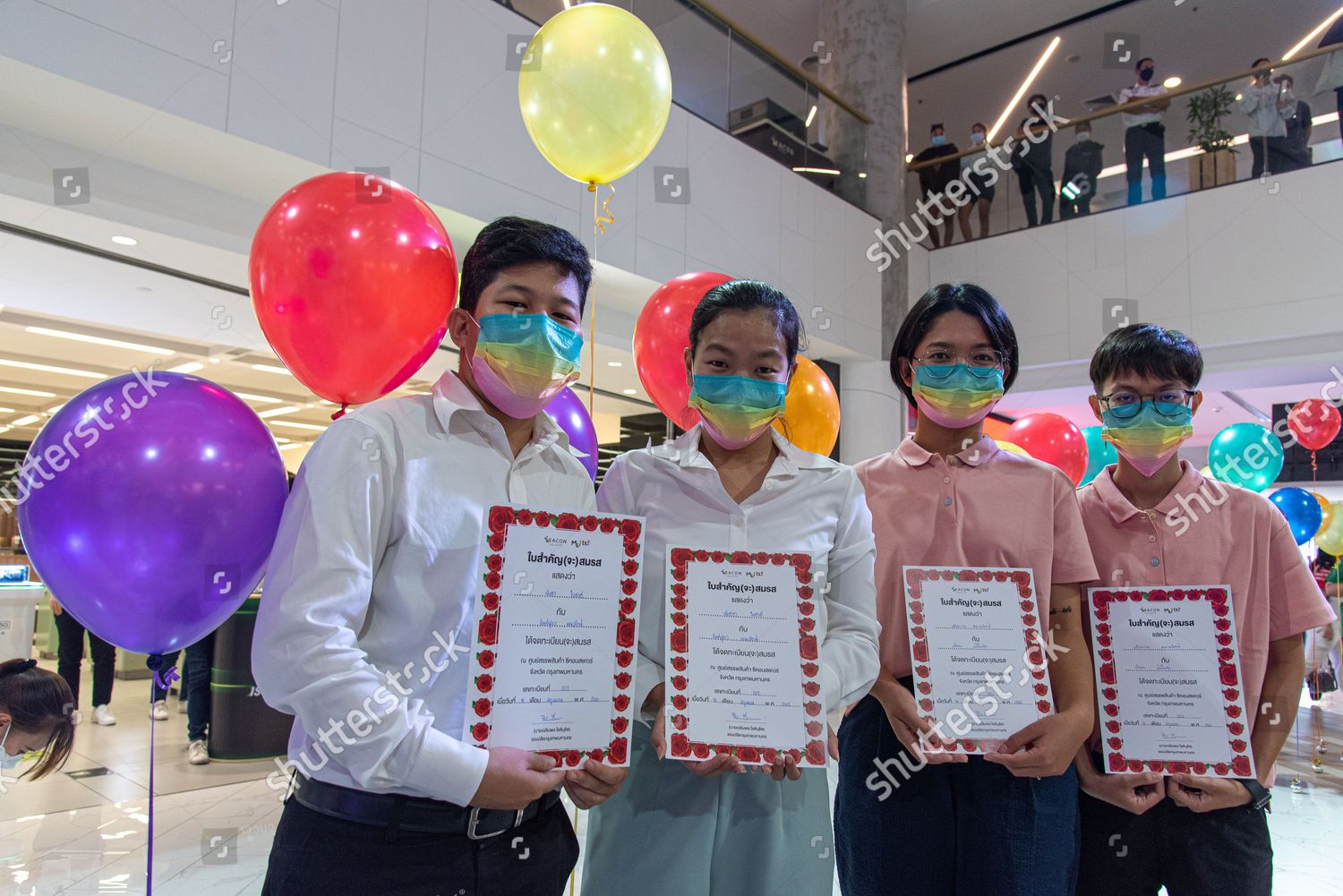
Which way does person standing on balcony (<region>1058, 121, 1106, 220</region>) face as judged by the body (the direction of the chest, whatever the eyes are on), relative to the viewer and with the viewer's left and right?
facing the viewer

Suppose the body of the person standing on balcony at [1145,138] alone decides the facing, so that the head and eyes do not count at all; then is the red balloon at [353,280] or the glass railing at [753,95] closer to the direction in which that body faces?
the red balloon

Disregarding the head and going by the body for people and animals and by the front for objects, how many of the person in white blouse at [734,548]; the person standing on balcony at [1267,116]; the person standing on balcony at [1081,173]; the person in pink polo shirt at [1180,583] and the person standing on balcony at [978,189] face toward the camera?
5

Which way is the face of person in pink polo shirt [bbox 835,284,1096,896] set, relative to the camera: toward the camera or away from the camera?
toward the camera

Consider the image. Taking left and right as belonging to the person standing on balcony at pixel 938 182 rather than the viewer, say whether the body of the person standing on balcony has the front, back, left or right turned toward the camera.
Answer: front

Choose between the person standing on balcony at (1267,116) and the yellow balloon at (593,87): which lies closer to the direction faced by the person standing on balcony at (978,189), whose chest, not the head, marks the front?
the yellow balloon

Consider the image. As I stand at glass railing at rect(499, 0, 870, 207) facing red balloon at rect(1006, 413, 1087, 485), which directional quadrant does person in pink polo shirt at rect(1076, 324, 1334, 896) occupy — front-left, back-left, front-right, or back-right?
front-right

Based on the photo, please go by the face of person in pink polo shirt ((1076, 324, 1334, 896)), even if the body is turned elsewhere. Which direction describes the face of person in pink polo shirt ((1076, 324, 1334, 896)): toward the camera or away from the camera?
toward the camera

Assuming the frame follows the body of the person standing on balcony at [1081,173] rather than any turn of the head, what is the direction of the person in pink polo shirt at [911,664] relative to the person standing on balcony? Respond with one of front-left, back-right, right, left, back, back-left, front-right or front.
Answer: front

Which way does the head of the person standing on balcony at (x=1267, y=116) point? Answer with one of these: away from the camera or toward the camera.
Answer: toward the camera

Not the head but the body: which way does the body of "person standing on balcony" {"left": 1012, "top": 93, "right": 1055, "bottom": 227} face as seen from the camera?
toward the camera

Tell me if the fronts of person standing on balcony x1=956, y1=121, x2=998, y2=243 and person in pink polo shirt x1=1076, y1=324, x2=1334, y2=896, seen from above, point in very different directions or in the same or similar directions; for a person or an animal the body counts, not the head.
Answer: same or similar directions

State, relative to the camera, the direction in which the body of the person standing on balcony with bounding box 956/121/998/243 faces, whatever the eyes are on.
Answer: toward the camera
